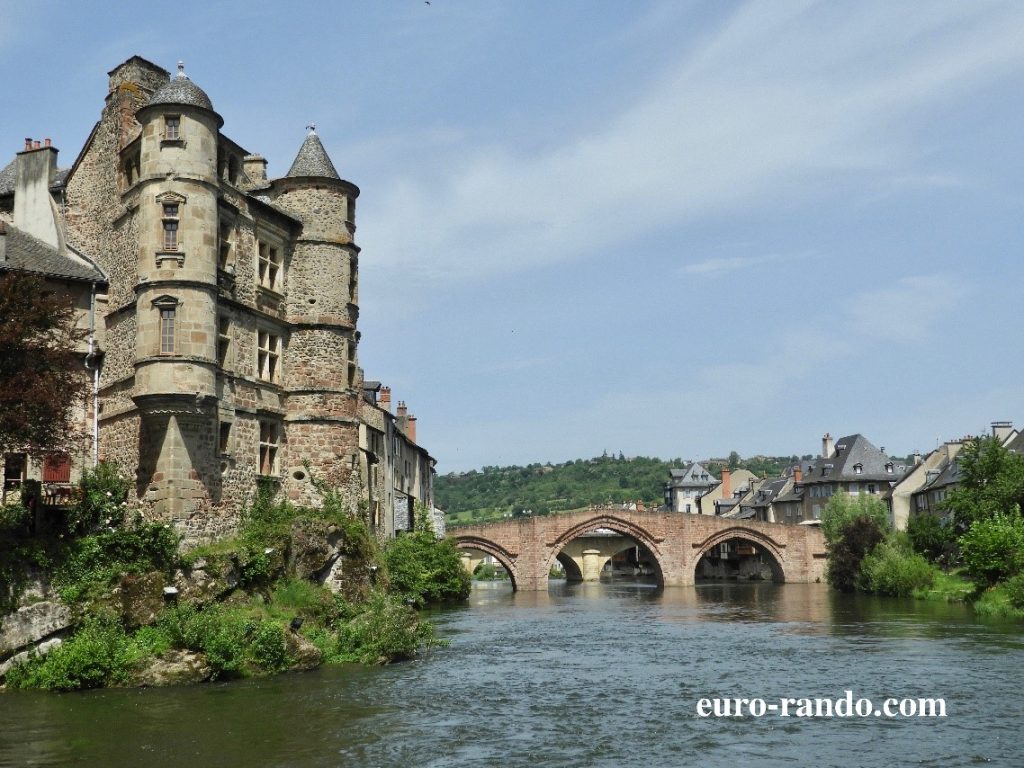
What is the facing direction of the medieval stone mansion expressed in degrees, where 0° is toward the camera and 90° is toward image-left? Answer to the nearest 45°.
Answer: approximately 315°

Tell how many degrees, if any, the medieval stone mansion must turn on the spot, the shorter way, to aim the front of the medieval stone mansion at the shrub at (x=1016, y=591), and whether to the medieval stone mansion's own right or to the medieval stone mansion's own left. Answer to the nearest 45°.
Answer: approximately 45° to the medieval stone mansion's own left

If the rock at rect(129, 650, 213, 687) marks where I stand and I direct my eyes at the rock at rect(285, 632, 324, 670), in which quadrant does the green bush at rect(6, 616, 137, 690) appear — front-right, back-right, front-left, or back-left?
back-left
